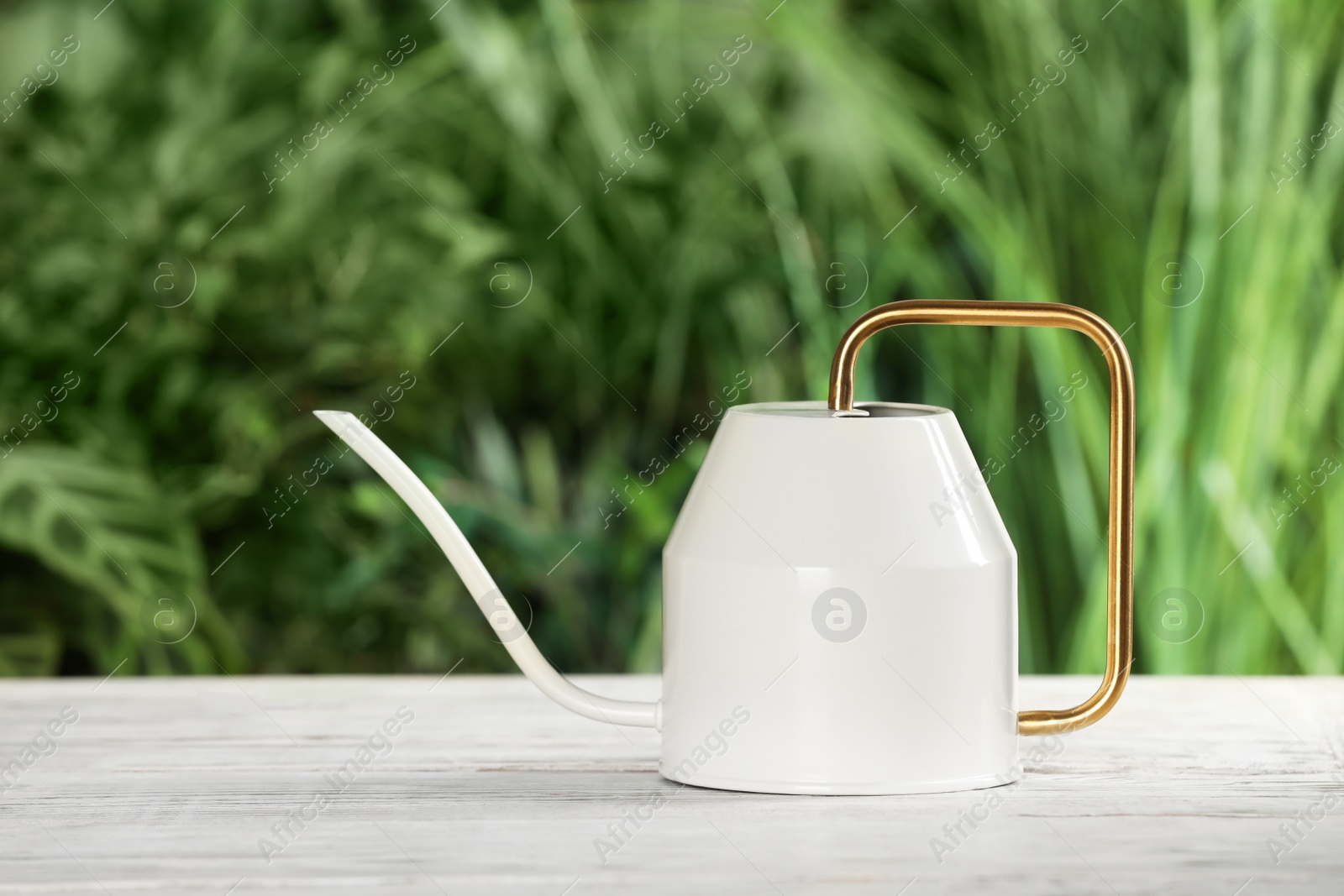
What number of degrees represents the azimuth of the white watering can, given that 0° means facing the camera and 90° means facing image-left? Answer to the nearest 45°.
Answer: approximately 90°
